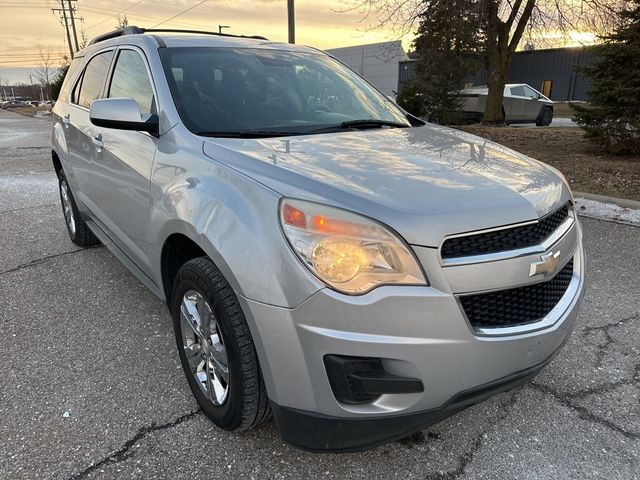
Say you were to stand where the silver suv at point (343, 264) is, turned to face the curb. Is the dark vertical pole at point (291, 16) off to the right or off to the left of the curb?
left

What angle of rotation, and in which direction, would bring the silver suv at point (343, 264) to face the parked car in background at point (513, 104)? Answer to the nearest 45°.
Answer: approximately 135° to its left

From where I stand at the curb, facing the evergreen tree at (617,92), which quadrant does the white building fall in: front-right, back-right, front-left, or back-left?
front-left

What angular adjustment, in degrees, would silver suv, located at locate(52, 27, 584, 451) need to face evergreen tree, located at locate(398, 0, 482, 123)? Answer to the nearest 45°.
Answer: approximately 135° to its left

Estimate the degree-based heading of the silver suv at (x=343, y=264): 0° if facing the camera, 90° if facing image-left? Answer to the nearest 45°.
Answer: approximately 315°

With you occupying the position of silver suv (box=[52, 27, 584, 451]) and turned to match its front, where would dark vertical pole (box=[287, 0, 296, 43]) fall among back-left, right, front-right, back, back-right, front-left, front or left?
back-left

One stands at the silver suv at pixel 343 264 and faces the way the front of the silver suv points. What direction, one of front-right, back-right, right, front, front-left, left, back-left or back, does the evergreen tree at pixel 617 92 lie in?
left

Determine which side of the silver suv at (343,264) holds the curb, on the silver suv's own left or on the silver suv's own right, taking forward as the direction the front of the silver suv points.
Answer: on the silver suv's own left

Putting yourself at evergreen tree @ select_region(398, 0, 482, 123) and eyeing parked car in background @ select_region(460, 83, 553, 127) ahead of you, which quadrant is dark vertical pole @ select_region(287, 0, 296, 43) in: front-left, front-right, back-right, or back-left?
back-left

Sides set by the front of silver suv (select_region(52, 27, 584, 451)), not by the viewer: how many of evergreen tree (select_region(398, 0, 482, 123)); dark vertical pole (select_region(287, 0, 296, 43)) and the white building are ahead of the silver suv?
0

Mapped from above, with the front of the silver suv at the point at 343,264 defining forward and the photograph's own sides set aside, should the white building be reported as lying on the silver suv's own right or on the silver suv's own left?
on the silver suv's own left
